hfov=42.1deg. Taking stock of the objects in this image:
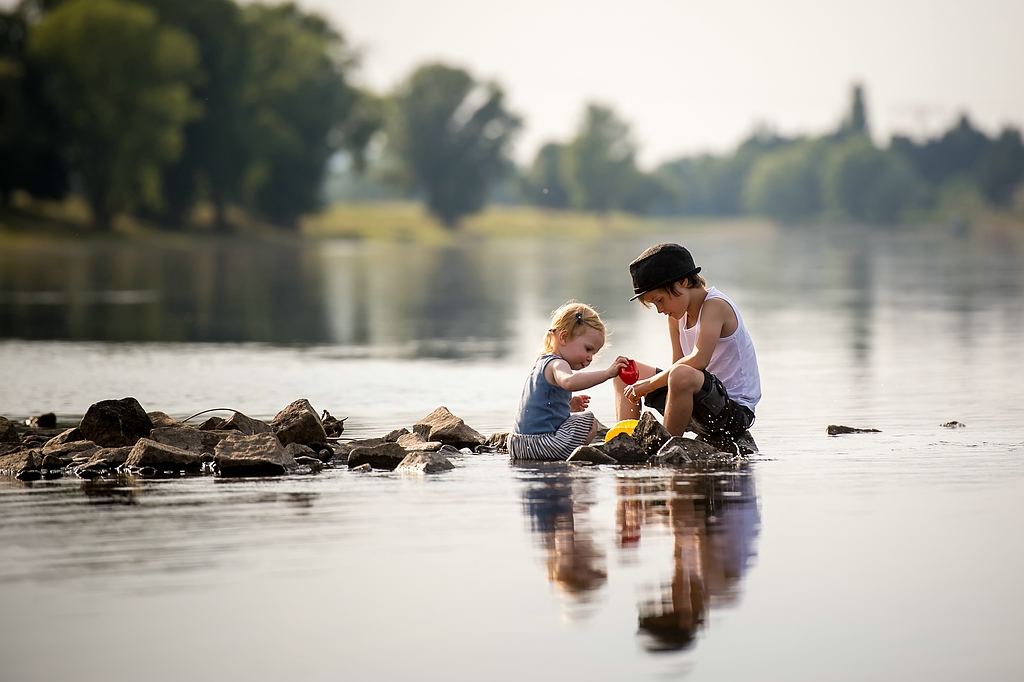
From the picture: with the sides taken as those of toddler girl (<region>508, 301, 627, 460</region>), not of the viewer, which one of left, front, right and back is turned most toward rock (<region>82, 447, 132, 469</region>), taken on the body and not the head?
back

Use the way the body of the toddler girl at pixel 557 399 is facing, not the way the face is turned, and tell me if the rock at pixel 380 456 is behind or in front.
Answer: behind

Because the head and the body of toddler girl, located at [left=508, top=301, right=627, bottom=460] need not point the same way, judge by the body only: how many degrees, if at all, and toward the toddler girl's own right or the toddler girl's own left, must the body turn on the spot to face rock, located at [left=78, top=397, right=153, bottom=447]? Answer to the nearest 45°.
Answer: approximately 180°

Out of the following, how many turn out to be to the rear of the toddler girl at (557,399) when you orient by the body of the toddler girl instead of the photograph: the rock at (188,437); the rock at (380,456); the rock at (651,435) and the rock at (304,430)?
3

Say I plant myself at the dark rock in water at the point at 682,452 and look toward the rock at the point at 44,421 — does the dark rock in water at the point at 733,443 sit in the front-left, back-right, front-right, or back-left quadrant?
back-right

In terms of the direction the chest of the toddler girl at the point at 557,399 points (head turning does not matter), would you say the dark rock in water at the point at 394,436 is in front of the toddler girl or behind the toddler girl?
behind

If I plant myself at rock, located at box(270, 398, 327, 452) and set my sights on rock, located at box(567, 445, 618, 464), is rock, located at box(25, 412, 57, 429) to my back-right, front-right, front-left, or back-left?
back-left

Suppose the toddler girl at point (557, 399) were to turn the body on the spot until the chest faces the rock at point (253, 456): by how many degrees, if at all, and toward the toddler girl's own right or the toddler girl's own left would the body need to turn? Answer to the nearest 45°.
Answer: approximately 180°

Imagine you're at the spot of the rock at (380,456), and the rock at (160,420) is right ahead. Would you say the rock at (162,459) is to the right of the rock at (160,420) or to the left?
left

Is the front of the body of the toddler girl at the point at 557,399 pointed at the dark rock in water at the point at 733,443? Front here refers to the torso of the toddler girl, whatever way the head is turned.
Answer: yes

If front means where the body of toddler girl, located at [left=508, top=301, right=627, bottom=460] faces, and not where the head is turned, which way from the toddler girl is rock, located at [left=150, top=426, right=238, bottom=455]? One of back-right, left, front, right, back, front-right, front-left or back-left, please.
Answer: back

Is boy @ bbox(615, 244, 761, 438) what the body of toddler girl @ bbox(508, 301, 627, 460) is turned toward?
yes

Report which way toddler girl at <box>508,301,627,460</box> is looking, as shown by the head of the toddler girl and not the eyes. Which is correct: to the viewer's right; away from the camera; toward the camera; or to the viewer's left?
to the viewer's right

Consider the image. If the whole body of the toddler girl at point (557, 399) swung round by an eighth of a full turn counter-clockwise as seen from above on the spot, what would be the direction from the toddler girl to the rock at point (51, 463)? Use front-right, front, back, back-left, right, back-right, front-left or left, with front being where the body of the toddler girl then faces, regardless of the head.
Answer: back-left

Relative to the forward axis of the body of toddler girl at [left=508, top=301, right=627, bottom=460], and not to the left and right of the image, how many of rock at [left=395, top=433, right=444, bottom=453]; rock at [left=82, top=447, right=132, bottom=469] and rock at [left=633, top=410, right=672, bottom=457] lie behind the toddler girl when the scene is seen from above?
2

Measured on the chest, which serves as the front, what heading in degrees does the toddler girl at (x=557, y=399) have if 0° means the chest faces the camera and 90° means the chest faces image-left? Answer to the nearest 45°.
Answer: approximately 270°
